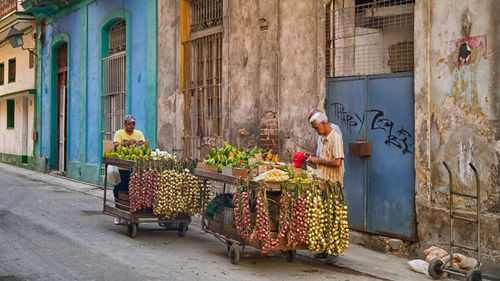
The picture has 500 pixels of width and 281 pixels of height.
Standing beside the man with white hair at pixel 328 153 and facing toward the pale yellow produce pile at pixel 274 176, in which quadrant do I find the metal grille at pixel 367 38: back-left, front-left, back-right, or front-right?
back-right

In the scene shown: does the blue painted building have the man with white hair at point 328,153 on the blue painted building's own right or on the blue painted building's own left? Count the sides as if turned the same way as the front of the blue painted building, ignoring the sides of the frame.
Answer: on the blue painted building's own left

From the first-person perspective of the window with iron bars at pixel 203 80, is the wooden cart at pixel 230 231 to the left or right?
on its left

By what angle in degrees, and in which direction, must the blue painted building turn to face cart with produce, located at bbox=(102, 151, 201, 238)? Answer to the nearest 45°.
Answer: approximately 45° to its left

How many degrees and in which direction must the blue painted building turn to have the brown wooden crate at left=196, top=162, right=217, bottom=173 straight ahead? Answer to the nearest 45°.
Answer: approximately 45° to its left
